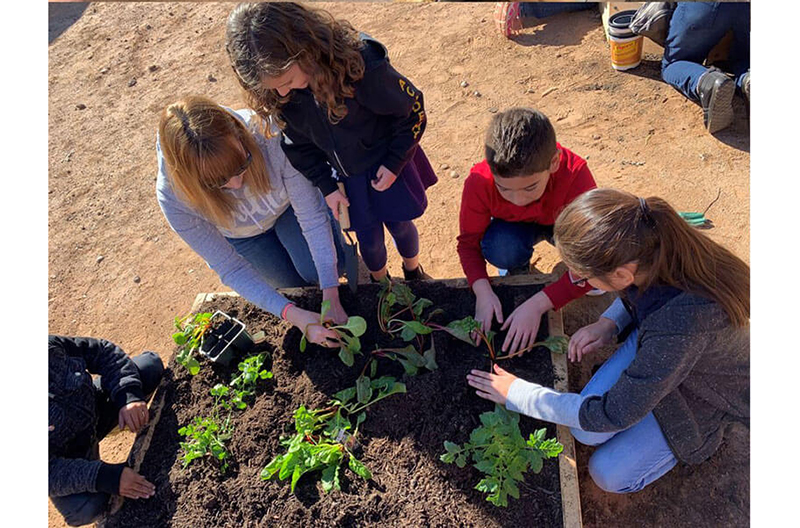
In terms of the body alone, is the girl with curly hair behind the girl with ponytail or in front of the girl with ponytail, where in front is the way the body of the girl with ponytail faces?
in front

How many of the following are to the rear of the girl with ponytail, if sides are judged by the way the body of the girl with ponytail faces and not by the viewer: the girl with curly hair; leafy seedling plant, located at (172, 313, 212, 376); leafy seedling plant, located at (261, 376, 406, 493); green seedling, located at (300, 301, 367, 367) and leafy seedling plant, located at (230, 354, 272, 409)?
0

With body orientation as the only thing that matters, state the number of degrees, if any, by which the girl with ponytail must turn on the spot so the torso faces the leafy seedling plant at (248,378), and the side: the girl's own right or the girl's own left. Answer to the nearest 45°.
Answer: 0° — they already face it

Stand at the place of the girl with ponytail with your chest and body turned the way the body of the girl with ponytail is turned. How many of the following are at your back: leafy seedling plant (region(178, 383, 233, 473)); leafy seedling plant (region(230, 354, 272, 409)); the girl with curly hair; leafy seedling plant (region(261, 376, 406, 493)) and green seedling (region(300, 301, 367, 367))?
0

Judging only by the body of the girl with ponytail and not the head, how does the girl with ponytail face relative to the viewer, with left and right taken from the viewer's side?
facing to the left of the viewer

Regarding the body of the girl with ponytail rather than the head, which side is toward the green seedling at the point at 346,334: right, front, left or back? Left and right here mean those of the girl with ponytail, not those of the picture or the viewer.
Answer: front

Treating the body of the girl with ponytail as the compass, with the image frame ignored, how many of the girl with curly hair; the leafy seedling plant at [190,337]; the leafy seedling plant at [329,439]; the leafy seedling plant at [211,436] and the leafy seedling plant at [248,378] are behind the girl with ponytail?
0

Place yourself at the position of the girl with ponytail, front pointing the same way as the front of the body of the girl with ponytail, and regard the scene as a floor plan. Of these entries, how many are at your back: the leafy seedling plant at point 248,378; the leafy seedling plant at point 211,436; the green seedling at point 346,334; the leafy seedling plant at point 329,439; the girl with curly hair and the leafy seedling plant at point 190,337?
0

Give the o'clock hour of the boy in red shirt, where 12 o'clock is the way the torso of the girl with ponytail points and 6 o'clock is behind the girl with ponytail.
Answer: The boy in red shirt is roughly at 2 o'clock from the girl with ponytail.

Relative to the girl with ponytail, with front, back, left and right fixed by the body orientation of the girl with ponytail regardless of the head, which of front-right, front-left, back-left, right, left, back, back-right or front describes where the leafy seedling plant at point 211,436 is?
front

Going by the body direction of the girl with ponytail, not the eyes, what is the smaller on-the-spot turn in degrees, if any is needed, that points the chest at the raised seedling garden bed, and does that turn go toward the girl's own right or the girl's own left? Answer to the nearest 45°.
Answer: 0° — they already face it

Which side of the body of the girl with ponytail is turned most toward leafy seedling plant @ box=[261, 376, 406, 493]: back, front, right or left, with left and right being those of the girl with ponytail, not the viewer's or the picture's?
front

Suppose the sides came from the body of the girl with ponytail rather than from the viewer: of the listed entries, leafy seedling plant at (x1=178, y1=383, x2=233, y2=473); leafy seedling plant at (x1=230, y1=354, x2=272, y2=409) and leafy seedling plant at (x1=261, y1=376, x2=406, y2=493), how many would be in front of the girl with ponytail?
3
